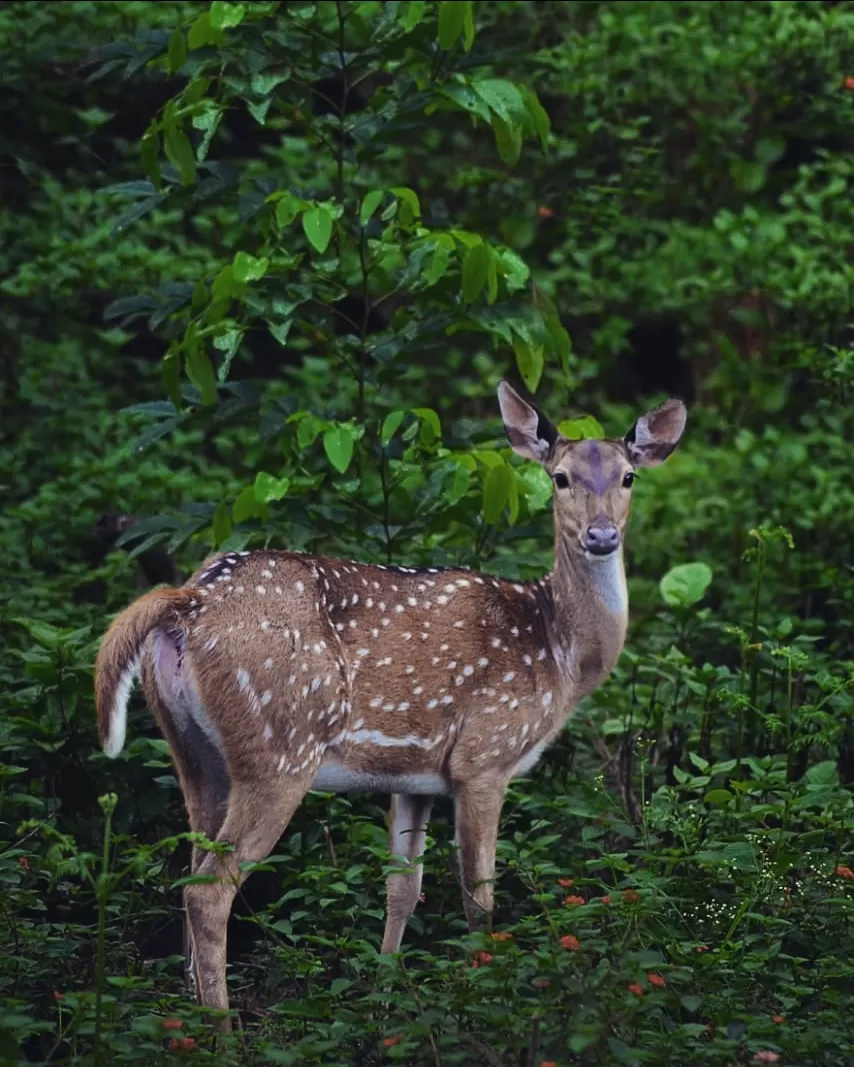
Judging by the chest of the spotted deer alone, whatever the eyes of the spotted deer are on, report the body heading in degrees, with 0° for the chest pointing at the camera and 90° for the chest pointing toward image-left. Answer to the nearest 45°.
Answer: approximately 225°
